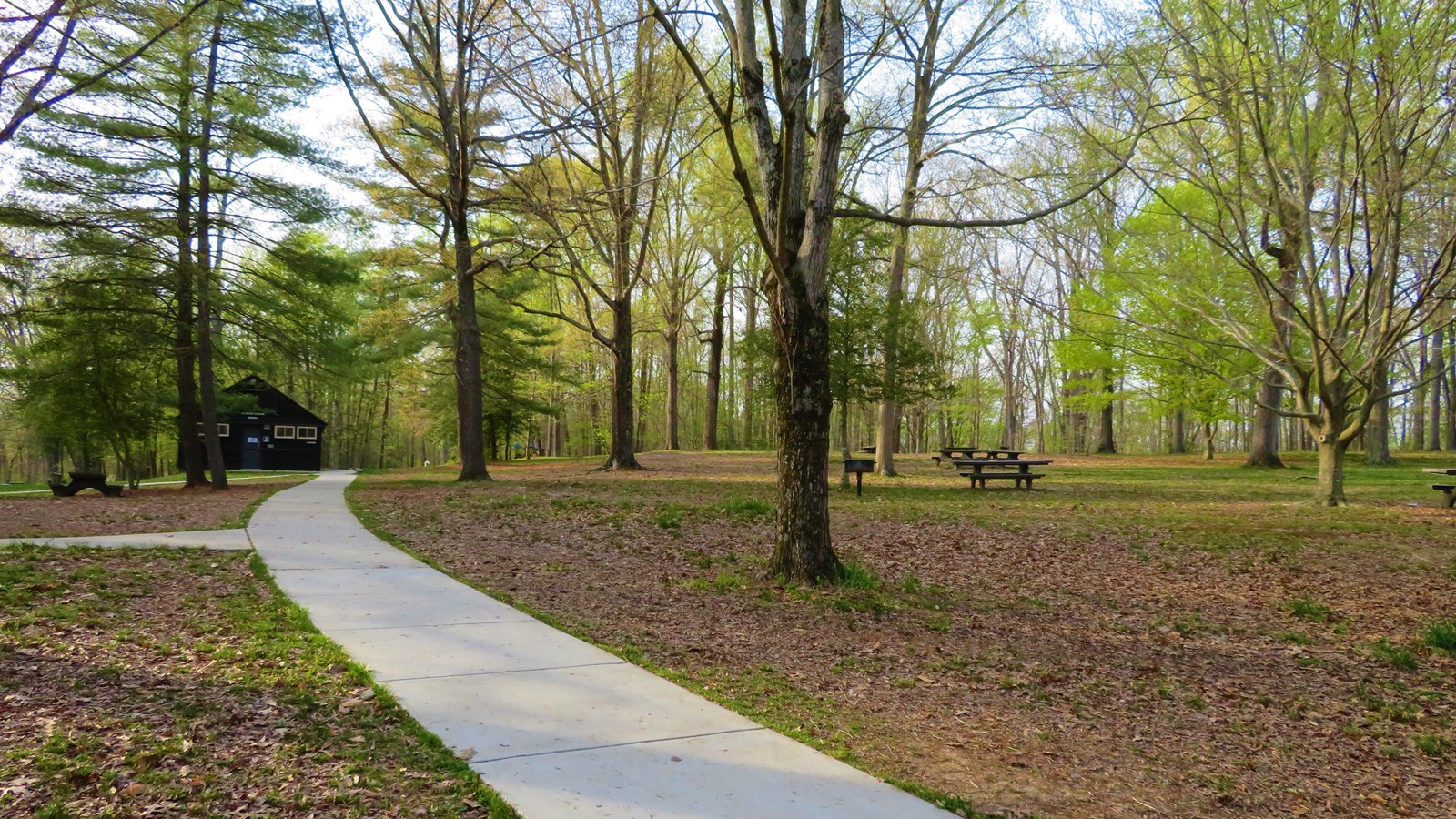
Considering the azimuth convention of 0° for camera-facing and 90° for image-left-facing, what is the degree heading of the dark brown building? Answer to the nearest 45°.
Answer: approximately 0°

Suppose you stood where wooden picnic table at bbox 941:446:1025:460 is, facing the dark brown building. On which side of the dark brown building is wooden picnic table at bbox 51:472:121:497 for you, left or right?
left

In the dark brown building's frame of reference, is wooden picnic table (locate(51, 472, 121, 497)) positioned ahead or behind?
ahead

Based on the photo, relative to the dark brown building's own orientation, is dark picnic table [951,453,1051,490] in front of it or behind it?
in front
